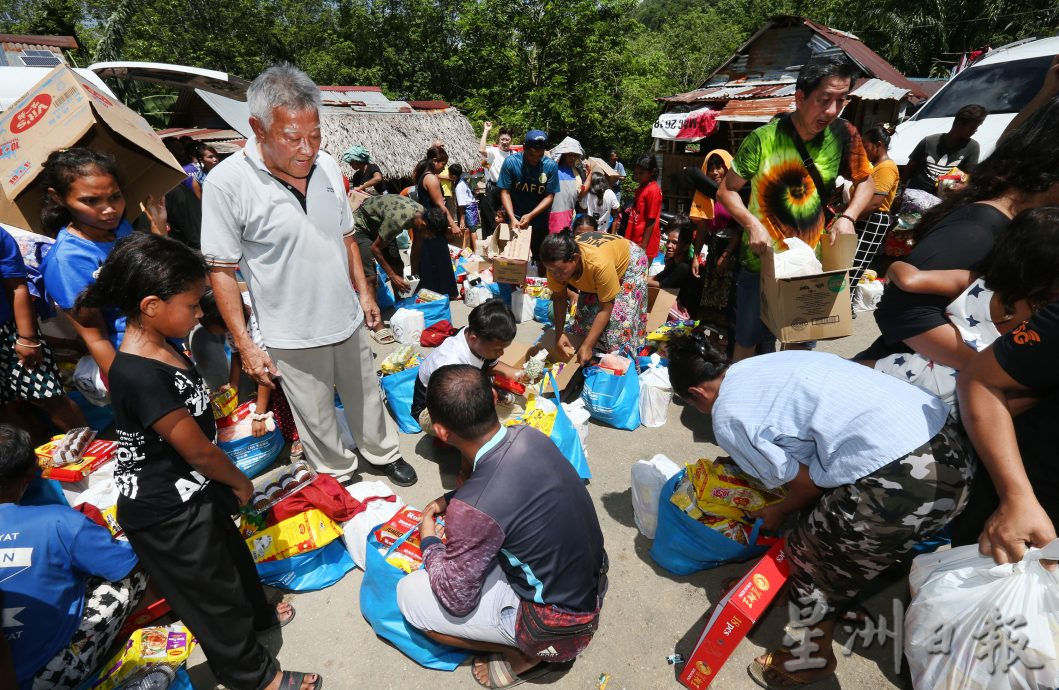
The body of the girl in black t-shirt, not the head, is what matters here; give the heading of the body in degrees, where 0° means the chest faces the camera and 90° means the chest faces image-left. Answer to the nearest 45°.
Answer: approximately 270°

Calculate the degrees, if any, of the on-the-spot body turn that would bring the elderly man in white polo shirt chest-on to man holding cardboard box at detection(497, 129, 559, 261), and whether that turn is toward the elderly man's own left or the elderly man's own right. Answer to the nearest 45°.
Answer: approximately 90° to the elderly man's own left

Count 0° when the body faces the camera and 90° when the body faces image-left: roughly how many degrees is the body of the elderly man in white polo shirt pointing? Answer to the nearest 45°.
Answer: approximately 315°

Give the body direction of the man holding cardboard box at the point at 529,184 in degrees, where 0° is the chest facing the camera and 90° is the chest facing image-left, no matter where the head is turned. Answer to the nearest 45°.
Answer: approximately 0°

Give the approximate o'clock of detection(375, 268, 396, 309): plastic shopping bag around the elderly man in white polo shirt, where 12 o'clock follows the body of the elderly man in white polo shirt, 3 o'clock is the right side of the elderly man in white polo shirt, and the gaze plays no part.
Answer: The plastic shopping bag is roughly at 8 o'clock from the elderly man in white polo shirt.

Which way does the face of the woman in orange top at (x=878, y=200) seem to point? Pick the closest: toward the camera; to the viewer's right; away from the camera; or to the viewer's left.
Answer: to the viewer's left

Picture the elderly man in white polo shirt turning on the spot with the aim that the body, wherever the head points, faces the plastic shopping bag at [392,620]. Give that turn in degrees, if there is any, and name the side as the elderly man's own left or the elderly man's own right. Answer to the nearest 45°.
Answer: approximately 45° to the elderly man's own right

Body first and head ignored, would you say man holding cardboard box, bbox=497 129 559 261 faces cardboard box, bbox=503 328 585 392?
yes
